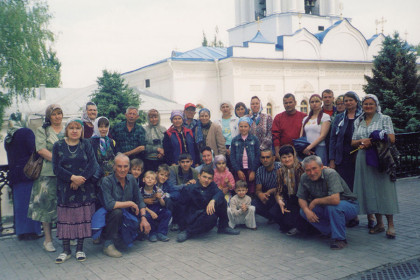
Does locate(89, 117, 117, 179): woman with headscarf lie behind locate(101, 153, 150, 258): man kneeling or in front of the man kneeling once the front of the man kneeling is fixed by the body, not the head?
behind

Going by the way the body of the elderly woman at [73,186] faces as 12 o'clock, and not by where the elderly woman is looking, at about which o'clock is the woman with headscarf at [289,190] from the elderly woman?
The woman with headscarf is roughly at 9 o'clock from the elderly woman.

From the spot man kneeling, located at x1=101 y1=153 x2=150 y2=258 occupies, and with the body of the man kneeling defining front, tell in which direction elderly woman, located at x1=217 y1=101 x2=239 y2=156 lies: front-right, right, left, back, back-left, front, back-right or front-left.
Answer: back-left

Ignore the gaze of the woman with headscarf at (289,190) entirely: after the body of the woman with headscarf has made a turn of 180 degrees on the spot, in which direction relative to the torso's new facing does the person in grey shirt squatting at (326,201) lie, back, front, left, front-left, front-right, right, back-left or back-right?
back-right

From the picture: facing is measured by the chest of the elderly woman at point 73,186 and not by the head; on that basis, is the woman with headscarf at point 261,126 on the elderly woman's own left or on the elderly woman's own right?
on the elderly woman's own left

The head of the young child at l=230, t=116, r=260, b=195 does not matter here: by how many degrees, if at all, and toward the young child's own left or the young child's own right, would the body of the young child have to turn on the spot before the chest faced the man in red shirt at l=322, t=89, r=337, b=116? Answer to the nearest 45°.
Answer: approximately 90° to the young child's own left

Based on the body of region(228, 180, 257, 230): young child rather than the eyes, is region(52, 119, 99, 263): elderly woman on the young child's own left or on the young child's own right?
on the young child's own right

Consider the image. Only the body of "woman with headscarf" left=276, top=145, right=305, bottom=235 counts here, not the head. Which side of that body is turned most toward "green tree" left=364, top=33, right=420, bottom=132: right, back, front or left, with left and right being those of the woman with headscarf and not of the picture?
back
